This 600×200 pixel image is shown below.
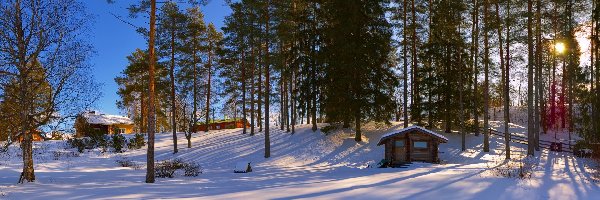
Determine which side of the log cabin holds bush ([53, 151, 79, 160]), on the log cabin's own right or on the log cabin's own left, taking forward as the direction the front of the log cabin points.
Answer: on the log cabin's own right

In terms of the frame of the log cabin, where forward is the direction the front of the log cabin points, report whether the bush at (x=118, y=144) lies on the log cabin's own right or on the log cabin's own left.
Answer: on the log cabin's own right

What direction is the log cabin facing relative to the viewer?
toward the camera
